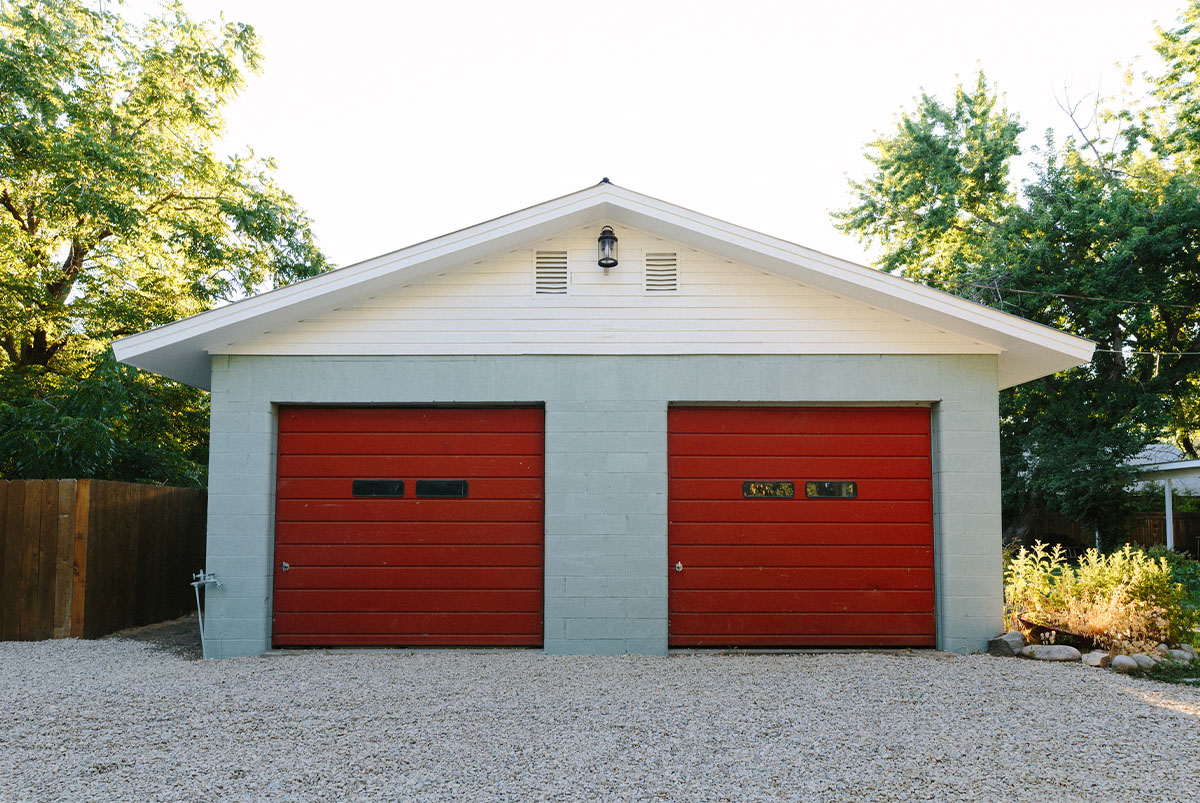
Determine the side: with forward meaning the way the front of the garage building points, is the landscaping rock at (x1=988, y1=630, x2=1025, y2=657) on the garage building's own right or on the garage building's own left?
on the garage building's own left

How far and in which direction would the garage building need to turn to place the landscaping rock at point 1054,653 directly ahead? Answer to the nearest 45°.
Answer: approximately 90° to its left

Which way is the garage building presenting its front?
toward the camera

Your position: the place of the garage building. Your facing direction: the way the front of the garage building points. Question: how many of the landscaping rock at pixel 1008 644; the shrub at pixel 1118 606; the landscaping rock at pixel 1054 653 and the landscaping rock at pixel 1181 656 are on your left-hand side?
4

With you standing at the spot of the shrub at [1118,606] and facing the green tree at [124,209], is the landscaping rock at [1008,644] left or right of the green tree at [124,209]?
left

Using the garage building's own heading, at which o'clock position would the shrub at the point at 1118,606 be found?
The shrub is roughly at 9 o'clock from the garage building.

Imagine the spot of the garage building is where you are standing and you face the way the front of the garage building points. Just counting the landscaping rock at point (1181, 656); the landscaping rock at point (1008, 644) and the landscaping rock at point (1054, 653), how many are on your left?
3

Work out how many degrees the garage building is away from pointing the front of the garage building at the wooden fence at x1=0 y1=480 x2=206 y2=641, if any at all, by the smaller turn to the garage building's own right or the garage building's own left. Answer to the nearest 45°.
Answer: approximately 90° to the garage building's own right

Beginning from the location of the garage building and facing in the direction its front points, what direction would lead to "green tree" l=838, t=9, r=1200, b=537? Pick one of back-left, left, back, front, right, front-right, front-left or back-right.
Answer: back-left

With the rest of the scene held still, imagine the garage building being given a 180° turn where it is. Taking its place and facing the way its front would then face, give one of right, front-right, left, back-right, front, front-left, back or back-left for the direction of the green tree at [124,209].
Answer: front-left
